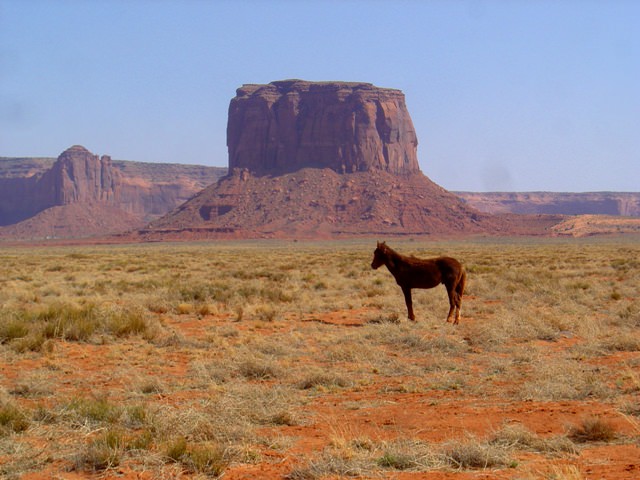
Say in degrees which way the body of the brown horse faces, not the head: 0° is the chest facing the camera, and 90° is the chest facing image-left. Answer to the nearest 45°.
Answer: approximately 90°
